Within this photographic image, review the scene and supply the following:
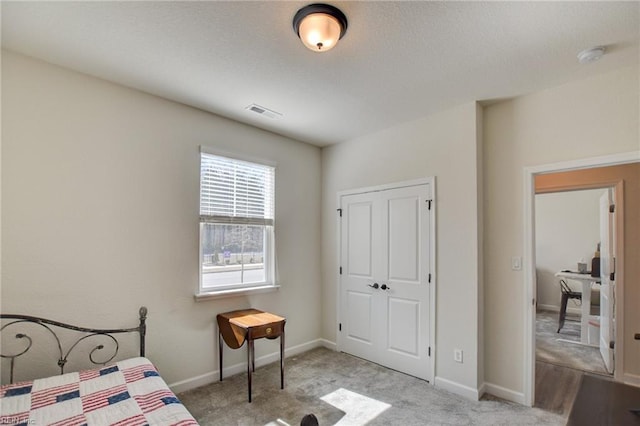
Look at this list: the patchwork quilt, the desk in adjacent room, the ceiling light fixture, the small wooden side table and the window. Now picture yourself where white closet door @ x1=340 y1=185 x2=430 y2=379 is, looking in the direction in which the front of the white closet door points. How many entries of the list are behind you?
1

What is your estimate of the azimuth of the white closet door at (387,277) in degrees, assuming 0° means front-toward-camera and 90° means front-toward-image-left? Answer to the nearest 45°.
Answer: approximately 45°

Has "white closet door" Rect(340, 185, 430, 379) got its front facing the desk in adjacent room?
no

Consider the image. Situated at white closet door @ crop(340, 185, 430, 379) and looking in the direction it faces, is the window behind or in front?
in front

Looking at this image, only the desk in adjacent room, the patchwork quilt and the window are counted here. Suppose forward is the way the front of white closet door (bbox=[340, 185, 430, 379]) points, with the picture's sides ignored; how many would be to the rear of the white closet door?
1

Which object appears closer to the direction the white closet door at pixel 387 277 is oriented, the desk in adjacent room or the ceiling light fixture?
the ceiling light fixture

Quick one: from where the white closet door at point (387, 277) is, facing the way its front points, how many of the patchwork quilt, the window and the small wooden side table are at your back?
0

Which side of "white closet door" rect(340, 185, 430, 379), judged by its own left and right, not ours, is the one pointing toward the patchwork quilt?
front

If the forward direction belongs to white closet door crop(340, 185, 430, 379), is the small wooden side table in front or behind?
in front

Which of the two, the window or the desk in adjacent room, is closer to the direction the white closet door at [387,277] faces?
the window

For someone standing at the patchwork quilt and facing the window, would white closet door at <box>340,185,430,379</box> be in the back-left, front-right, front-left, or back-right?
front-right

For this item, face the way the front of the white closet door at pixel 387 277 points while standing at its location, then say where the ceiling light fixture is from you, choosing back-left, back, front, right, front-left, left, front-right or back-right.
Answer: front-left

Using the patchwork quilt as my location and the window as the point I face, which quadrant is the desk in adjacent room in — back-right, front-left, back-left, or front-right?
front-right

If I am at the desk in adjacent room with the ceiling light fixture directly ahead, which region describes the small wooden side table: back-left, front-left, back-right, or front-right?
front-right

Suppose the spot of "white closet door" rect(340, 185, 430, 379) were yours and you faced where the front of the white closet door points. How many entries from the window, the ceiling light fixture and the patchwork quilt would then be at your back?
0
